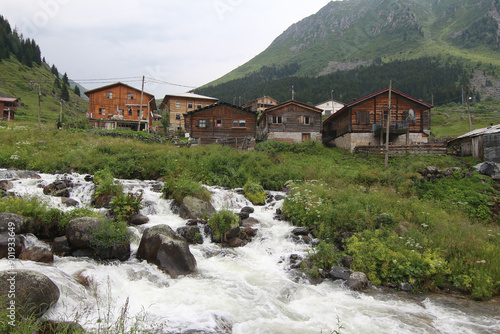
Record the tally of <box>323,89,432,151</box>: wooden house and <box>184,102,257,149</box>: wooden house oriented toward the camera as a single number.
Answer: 2

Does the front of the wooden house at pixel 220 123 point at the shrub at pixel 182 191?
yes

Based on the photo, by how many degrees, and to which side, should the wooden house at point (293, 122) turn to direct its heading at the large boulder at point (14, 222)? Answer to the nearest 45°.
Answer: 0° — it already faces it

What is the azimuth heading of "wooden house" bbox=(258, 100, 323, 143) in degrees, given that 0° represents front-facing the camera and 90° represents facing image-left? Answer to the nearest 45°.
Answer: approximately 0°

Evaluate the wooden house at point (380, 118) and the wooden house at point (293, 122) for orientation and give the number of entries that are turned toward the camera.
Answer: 2
